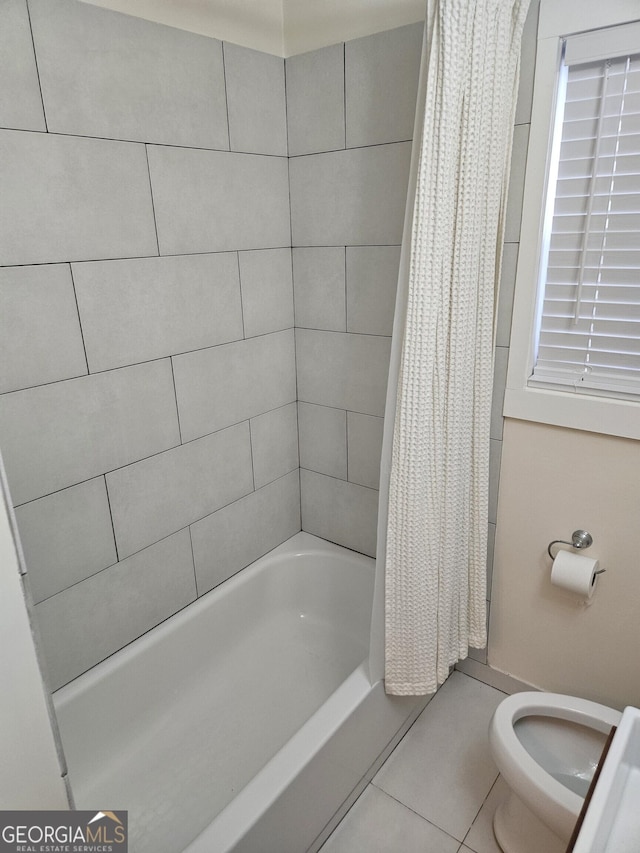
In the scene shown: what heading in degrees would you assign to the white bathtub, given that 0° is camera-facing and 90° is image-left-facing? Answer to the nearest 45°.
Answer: approximately 315°

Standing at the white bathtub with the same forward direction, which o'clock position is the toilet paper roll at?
The toilet paper roll is roughly at 11 o'clock from the white bathtub.

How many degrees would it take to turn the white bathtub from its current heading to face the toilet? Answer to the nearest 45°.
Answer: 0° — it already faces it

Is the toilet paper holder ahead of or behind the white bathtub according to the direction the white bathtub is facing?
ahead
